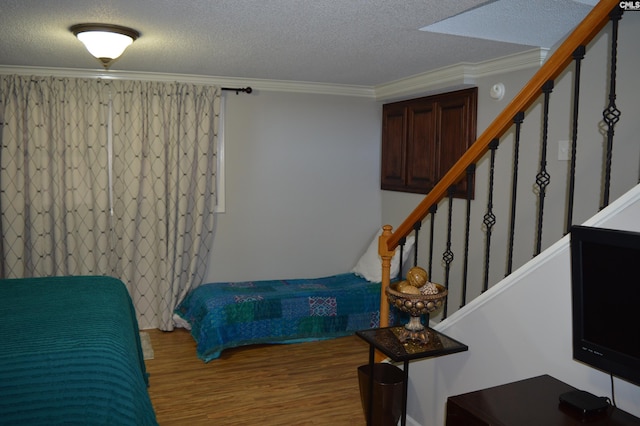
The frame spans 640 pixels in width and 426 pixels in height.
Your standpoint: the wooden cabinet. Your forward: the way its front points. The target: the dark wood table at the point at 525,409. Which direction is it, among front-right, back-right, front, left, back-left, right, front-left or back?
front-left

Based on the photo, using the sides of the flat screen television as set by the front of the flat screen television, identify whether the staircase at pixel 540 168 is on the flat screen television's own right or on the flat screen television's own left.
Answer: on the flat screen television's own right

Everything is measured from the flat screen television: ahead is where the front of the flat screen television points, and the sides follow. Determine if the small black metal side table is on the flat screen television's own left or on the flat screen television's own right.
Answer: on the flat screen television's own right

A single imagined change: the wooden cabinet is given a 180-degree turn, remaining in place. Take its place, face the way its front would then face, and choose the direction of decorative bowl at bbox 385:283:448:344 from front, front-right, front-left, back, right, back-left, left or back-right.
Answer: back-right

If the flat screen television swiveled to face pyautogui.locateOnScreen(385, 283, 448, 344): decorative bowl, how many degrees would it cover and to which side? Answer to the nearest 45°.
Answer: approximately 90° to its right

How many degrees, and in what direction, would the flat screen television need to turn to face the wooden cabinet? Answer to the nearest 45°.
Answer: approximately 90° to its right

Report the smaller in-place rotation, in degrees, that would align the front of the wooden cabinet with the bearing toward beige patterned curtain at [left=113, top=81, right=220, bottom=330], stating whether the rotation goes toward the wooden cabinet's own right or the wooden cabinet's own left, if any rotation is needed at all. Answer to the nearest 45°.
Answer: approximately 45° to the wooden cabinet's own right

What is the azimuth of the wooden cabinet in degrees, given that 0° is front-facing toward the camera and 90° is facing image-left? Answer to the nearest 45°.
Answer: approximately 45°

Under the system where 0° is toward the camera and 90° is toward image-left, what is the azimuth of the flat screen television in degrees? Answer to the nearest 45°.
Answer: approximately 45°
